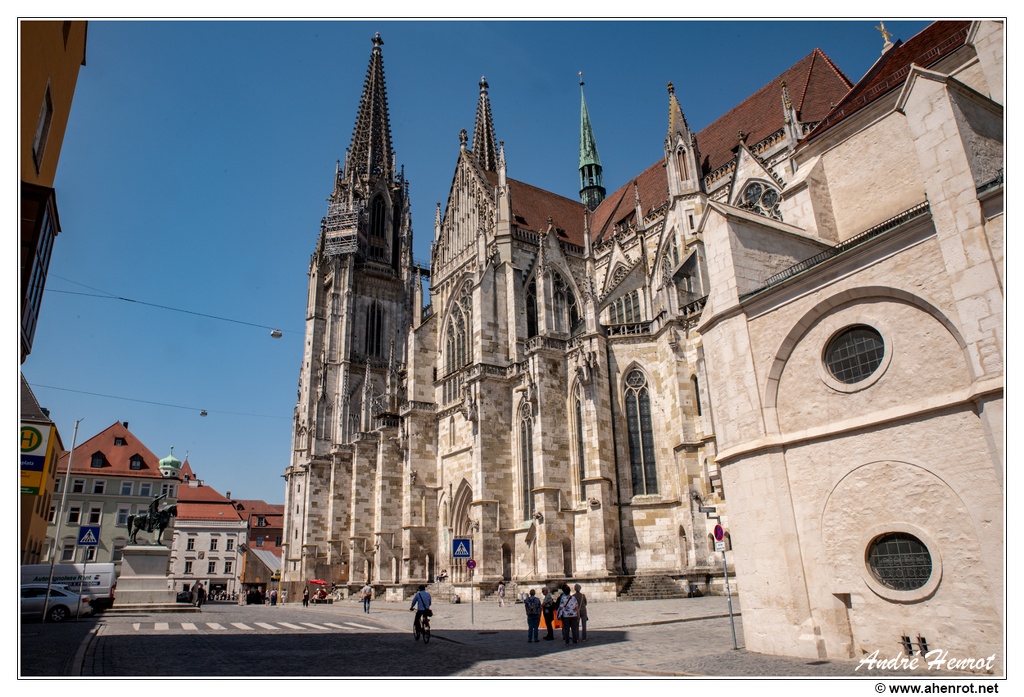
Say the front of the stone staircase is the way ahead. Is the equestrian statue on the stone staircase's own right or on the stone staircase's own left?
on the stone staircase's own right

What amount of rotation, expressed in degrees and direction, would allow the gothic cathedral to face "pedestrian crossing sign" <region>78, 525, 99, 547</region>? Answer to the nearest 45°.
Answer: approximately 45° to its left

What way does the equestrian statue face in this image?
to the viewer's right

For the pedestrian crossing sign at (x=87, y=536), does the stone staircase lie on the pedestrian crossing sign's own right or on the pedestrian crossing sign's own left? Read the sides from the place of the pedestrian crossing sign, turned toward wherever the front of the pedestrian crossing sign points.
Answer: on the pedestrian crossing sign's own left

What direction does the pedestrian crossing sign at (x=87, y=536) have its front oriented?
toward the camera

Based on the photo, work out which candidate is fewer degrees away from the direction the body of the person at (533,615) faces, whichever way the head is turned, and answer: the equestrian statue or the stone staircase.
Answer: the stone staircase

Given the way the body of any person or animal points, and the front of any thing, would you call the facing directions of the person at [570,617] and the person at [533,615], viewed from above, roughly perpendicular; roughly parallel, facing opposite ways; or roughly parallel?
roughly parallel

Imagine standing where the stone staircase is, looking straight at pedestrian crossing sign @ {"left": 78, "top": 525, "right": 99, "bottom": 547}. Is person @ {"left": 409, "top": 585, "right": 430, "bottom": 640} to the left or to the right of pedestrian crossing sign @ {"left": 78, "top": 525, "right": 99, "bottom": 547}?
left

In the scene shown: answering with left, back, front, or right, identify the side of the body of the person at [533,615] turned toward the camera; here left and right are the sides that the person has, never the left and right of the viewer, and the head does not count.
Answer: back

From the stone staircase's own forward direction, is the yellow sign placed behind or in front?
in front

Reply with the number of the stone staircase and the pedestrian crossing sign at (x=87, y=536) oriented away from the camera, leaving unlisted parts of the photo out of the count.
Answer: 0

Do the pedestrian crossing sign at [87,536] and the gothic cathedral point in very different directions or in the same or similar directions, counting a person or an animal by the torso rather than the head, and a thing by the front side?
very different directions

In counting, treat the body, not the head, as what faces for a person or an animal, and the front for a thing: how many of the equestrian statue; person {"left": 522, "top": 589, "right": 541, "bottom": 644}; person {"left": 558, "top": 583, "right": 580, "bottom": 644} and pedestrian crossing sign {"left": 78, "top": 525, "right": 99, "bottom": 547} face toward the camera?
1

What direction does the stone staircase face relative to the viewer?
toward the camera

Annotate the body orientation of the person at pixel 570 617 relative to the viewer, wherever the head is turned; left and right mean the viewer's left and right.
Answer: facing away from the viewer

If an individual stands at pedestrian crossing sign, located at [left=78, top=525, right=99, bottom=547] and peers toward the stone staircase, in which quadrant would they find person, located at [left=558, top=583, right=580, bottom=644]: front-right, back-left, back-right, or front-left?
front-right
